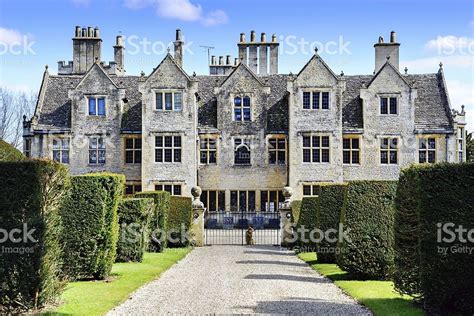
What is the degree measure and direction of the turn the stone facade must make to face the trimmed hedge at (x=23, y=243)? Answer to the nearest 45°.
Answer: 0° — it already faces it

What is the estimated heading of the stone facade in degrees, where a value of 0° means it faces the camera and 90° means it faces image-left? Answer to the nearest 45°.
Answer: approximately 0°

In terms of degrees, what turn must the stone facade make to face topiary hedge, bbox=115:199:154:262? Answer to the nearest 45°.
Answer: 0° — it already faces it

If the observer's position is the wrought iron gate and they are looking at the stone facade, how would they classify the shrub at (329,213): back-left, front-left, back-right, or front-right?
back-right

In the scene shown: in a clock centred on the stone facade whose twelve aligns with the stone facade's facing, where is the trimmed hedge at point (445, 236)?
The trimmed hedge is roughly at 12 o'clock from the stone facade.

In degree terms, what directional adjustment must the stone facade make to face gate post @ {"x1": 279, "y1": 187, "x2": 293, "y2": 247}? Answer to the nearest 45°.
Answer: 0° — it already faces it

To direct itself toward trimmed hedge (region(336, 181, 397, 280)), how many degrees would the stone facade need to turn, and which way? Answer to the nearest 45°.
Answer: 0° — it already faces it

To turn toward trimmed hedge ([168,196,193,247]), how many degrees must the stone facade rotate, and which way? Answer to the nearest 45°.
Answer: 0° — it already faces it

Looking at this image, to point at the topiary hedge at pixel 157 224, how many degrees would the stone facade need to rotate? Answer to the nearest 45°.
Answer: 0° — it already faces it
